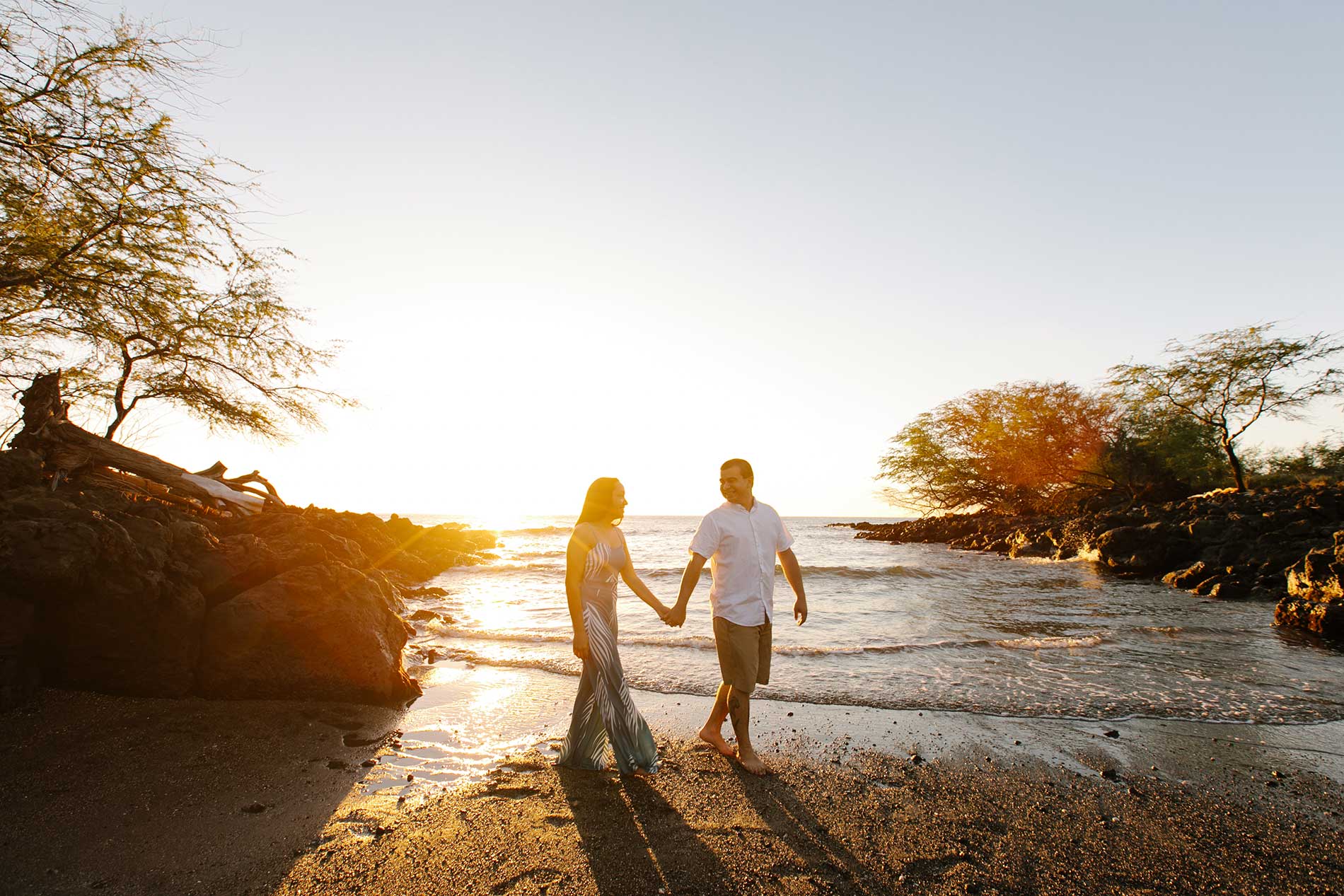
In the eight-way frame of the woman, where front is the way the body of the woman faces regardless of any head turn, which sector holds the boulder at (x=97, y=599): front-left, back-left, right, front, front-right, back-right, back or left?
back-right

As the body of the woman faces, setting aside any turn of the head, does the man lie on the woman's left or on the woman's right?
on the woman's left

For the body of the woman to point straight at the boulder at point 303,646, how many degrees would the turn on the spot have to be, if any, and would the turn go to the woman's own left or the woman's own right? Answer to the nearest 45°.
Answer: approximately 180°

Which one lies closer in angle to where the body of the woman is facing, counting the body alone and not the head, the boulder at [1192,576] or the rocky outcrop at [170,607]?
the boulder

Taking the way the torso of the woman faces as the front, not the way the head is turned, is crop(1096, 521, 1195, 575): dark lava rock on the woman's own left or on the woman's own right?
on the woman's own left

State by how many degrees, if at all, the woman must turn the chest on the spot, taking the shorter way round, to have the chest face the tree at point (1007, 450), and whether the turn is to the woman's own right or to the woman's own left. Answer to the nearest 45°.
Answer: approximately 90° to the woman's own left

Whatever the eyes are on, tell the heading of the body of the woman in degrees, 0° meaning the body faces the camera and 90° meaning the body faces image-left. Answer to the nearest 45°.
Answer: approximately 315°

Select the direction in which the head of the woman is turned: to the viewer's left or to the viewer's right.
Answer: to the viewer's right

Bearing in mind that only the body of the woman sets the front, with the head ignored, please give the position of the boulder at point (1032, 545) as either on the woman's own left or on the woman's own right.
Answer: on the woman's own left

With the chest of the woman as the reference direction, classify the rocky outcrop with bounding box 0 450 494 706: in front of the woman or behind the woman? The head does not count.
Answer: behind
